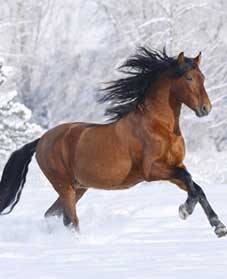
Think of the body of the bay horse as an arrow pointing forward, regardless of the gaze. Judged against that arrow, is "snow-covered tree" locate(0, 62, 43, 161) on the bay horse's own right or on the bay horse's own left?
on the bay horse's own left

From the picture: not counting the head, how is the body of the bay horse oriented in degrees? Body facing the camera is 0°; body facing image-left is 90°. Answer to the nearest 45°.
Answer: approximately 270°
